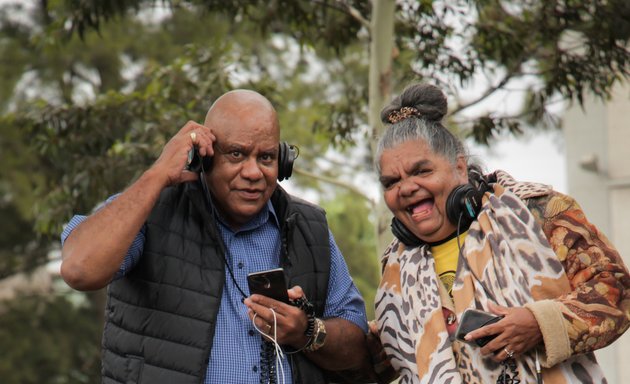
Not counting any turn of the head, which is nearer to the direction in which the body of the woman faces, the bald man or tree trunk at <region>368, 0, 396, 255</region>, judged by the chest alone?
the bald man

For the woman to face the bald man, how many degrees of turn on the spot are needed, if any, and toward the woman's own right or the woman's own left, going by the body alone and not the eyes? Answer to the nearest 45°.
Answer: approximately 45° to the woman's own right

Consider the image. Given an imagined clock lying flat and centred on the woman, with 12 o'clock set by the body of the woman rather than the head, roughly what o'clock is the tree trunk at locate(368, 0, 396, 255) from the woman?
The tree trunk is roughly at 4 o'clock from the woman.

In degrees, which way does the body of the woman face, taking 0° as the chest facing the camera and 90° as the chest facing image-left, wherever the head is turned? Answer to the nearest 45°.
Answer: approximately 45°
